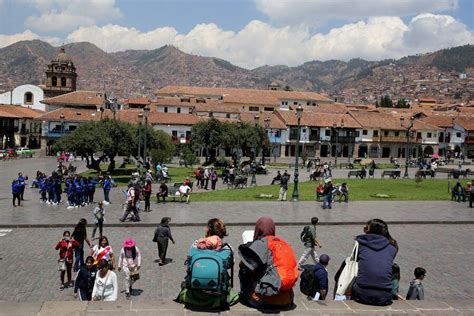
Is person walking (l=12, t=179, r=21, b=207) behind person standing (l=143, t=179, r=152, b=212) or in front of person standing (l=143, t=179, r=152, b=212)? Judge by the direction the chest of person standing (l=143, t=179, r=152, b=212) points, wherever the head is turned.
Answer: in front

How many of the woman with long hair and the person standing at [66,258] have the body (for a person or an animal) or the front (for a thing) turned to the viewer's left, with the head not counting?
0

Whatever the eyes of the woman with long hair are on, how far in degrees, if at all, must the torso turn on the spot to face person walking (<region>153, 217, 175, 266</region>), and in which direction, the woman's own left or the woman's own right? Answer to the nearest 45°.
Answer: approximately 45° to the woman's own left

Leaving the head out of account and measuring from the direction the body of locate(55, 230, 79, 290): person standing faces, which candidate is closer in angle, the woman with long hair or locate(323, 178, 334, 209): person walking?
the woman with long hair

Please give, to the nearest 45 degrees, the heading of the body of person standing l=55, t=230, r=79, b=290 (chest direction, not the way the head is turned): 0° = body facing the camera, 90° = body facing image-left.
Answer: approximately 0°

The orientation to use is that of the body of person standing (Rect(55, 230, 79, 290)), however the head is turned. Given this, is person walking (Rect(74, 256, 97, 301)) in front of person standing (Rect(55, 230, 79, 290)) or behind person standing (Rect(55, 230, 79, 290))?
in front

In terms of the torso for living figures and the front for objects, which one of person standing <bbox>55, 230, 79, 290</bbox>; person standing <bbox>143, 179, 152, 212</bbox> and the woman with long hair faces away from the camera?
the woman with long hair

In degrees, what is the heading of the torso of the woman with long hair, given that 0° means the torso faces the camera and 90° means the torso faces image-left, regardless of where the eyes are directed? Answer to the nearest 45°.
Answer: approximately 180°

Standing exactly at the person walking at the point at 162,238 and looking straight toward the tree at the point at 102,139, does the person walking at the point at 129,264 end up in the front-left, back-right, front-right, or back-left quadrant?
back-left

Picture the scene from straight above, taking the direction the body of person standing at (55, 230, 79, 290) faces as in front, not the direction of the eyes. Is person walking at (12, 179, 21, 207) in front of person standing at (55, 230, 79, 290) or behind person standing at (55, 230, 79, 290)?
behind

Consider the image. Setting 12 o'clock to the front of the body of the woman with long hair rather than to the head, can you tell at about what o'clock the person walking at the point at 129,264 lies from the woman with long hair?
The person walking is roughly at 10 o'clock from the woman with long hair.
